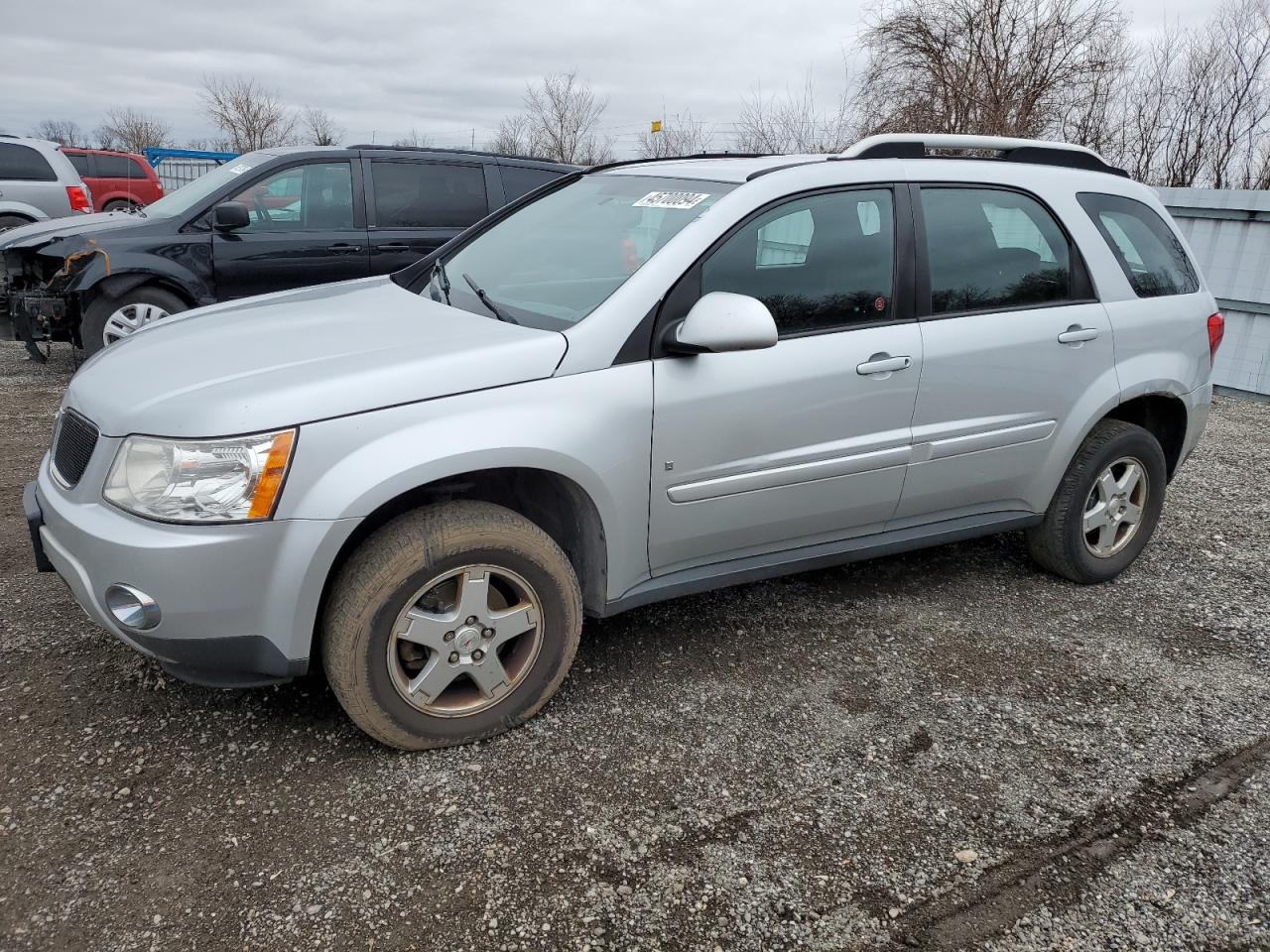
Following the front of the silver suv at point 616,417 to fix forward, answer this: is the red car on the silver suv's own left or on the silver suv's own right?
on the silver suv's own right

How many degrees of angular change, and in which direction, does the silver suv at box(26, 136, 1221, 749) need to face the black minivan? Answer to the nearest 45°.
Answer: approximately 90° to its right

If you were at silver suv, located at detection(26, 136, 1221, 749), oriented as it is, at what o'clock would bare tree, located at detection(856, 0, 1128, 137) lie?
The bare tree is roughly at 5 o'clock from the silver suv.

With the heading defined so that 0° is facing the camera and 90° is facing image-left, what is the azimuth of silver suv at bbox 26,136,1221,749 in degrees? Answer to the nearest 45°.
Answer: approximately 45°

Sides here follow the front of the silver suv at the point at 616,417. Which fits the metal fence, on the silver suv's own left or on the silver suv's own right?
on the silver suv's own right
